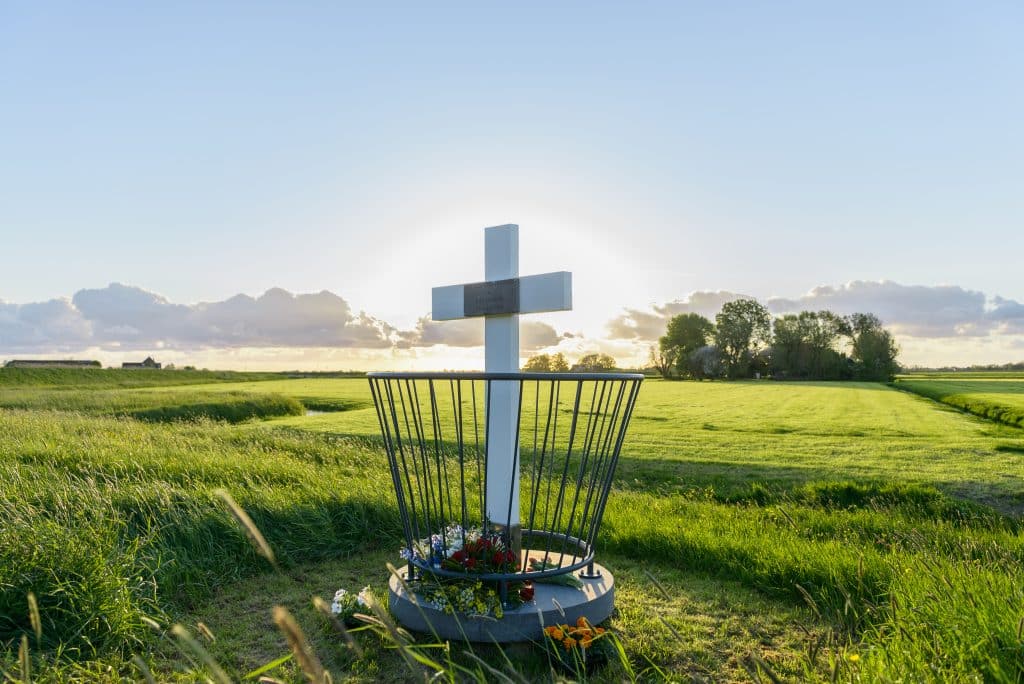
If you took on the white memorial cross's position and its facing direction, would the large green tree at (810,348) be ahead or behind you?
behind

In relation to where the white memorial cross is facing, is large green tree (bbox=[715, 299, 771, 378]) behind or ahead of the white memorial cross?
behind

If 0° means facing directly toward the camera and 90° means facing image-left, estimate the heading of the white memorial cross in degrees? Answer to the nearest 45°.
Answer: approximately 45°
